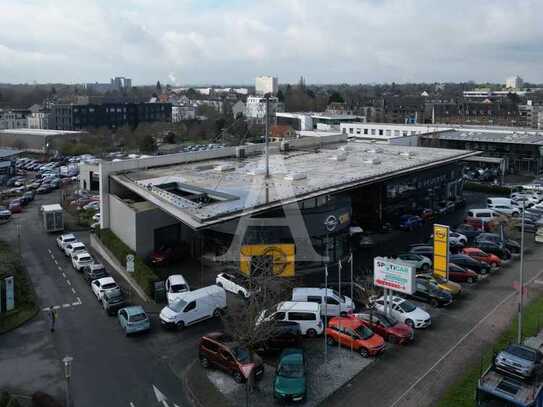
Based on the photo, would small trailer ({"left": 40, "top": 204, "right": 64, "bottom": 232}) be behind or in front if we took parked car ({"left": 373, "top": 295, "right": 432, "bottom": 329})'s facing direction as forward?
behind

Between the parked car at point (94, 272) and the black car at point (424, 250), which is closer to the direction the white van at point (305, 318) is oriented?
the parked car

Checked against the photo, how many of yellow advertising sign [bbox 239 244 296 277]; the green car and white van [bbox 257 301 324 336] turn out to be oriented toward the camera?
2

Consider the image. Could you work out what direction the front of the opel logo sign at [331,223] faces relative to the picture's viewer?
facing the viewer and to the right of the viewer

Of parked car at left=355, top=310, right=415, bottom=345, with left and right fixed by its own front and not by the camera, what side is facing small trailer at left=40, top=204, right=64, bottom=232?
back

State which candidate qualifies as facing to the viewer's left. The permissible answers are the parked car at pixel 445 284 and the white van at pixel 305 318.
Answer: the white van

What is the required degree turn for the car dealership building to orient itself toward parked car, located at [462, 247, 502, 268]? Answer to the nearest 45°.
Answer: approximately 45° to its left

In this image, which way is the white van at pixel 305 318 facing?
to the viewer's left

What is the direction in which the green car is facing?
toward the camera
